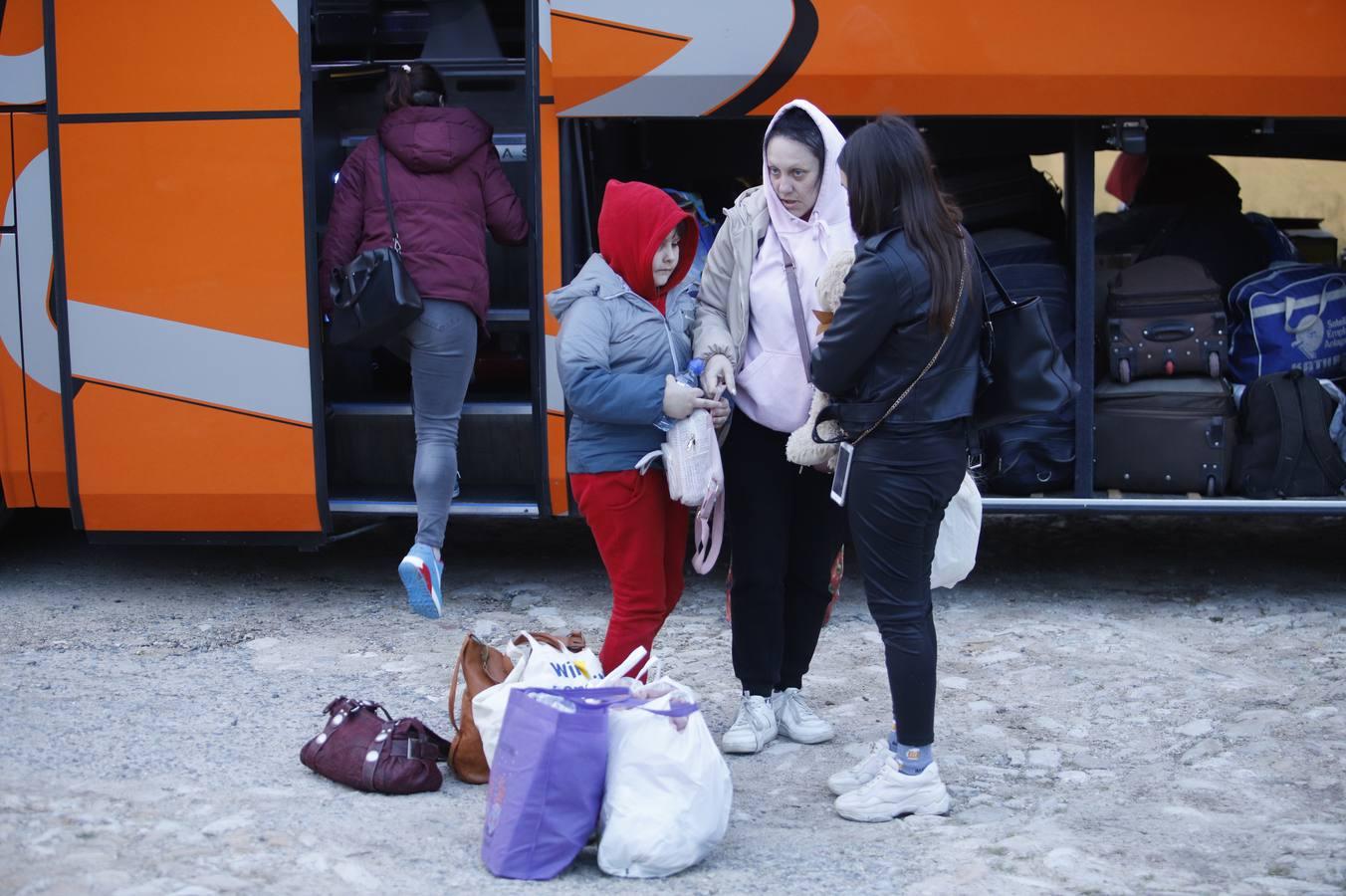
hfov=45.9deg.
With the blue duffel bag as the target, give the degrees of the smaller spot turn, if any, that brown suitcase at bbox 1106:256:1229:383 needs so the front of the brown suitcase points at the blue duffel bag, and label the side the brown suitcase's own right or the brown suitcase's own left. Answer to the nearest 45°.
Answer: approximately 135° to the brown suitcase's own left

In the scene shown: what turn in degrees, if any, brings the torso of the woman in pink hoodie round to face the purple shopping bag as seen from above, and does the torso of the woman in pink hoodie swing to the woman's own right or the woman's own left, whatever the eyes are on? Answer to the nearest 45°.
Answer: approximately 45° to the woman's own right

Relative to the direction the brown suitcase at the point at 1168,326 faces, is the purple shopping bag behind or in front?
in front

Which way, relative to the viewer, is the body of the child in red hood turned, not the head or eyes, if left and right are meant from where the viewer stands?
facing the viewer and to the right of the viewer

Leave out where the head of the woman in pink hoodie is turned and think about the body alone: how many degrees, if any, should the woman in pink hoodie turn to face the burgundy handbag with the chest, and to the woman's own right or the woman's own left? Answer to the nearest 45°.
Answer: approximately 90° to the woman's own right

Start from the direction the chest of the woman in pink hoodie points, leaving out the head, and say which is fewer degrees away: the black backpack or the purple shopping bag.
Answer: the purple shopping bag

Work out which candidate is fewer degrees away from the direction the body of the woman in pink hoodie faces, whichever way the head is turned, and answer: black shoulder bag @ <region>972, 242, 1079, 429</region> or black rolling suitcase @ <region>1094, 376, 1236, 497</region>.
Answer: the black shoulder bag

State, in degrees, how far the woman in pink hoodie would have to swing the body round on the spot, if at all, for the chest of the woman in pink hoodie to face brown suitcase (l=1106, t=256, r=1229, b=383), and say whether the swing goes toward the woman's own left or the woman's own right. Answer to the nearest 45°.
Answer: approximately 135° to the woman's own left

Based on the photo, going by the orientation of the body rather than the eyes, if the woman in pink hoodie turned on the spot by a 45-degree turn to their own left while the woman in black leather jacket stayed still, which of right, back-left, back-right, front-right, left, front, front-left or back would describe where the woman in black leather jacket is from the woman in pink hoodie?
front

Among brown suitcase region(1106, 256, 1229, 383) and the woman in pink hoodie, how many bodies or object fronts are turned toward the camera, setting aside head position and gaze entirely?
2

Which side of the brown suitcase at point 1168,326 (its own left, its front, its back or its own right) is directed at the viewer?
front

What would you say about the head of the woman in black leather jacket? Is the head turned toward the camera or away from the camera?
away from the camera

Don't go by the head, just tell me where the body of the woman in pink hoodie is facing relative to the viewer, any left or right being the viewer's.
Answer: facing the viewer
